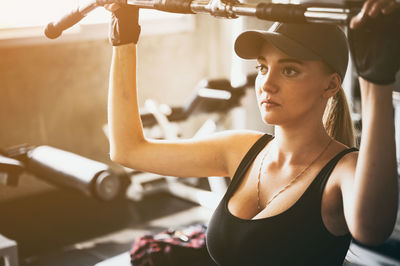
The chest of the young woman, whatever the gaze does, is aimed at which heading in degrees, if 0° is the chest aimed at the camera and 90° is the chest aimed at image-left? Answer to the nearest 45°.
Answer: approximately 45°

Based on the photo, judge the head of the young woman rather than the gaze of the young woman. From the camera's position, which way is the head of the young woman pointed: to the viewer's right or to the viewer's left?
to the viewer's left
